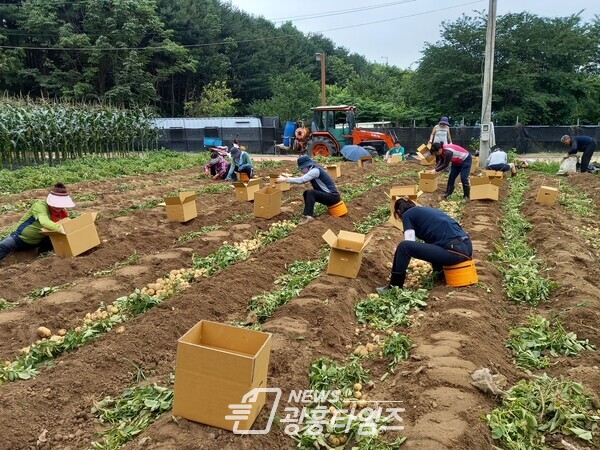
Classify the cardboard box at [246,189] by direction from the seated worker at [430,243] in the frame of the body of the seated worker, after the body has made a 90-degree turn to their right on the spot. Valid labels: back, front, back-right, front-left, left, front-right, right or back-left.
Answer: front-left

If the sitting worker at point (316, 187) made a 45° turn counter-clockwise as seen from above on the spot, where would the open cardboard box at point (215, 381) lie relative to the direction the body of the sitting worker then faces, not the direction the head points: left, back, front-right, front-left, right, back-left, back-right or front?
front-left

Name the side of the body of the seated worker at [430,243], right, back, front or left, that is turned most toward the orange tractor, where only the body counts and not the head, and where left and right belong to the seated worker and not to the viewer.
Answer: right

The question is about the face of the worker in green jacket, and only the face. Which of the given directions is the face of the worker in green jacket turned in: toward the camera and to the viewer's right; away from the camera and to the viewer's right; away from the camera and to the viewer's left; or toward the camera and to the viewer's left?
toward the camera and to the viewer's right

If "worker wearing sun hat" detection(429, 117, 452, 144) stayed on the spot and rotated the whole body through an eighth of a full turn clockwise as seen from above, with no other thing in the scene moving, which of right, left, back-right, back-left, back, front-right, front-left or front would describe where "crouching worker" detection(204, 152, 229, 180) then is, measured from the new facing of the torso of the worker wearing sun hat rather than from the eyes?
front-right

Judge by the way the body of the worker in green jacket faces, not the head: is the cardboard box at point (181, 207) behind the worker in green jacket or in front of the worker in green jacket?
in front

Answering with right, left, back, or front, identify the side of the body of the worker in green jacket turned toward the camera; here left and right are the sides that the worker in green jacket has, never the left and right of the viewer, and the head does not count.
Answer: right

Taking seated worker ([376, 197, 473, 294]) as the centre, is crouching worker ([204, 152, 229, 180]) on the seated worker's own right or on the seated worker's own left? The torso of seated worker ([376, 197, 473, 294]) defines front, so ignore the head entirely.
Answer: on the seated worker's own right

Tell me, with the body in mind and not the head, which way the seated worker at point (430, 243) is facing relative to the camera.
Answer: to the viewer's left

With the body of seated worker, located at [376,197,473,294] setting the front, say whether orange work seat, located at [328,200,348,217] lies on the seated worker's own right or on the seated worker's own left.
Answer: on the seated worker's own right

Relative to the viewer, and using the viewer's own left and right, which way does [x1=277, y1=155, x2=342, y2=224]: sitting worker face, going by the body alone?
facing to the left of the viewer

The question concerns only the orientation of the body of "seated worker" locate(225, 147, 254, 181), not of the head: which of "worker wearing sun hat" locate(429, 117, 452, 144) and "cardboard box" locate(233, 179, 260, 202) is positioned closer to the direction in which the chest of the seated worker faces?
the cardboard box

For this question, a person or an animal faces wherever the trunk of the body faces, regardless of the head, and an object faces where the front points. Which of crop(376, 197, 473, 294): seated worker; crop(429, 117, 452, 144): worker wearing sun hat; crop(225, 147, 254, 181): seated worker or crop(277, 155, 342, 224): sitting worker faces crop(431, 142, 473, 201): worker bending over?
the worker wearing sun hat

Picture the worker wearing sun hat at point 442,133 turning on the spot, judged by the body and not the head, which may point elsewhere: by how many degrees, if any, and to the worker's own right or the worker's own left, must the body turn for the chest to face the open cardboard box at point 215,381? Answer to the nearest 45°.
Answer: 0° — they already face it

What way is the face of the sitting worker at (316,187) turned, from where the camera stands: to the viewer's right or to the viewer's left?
to the viewer's left
